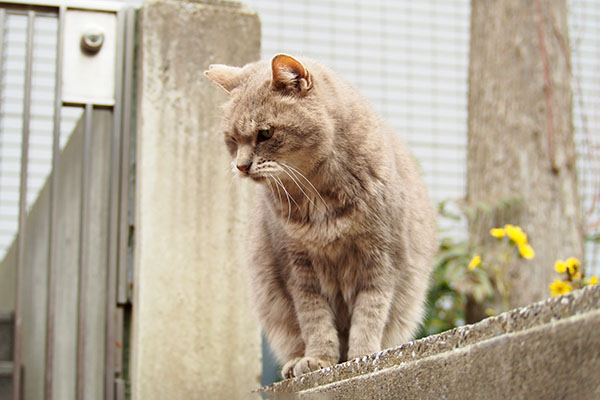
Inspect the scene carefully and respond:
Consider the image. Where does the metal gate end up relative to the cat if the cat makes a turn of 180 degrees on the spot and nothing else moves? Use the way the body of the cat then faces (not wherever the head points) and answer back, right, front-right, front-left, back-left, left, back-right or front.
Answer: left

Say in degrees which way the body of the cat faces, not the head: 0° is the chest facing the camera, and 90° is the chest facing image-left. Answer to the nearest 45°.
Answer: approximately 45°

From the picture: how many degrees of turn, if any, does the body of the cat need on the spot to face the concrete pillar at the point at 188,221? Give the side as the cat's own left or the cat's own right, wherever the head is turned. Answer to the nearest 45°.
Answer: approximately 90° to the cat's own right
